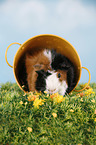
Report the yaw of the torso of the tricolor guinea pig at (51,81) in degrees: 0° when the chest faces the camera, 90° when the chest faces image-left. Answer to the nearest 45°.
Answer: approximately 0°

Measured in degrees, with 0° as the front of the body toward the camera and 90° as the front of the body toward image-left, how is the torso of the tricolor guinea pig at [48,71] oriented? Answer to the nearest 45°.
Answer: approximately 0°
